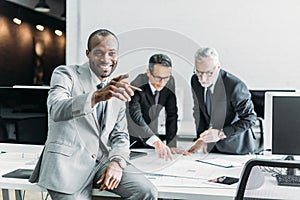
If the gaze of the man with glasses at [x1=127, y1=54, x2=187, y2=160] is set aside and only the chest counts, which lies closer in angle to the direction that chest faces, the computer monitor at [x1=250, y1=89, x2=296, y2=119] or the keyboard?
the keyboard

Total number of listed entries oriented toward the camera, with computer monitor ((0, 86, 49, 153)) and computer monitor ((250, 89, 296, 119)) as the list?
2

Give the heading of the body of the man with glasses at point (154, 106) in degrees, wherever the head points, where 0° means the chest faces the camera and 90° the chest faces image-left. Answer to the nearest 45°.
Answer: approximately 315°

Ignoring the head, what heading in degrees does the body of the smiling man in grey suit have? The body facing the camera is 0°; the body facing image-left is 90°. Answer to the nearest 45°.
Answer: approximately 315°

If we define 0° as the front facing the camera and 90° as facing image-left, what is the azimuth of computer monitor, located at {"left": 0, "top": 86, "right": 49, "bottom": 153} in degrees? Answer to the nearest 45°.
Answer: approximately 0°

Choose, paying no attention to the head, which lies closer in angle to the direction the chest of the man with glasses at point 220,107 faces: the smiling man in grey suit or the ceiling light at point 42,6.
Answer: the smiling man in grey suit

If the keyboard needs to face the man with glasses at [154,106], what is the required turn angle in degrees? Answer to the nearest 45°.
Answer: approximately 90° to its right

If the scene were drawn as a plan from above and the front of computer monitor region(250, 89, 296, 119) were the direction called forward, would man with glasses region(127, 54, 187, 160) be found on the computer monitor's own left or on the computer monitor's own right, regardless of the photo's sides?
on the computer monitor's own right

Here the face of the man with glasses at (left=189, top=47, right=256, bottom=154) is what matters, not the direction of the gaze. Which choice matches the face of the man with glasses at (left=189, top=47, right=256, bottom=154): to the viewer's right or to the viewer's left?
to the viewer's left

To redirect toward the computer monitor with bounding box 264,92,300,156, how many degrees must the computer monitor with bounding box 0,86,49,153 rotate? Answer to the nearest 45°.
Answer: approximately 45° to its left
